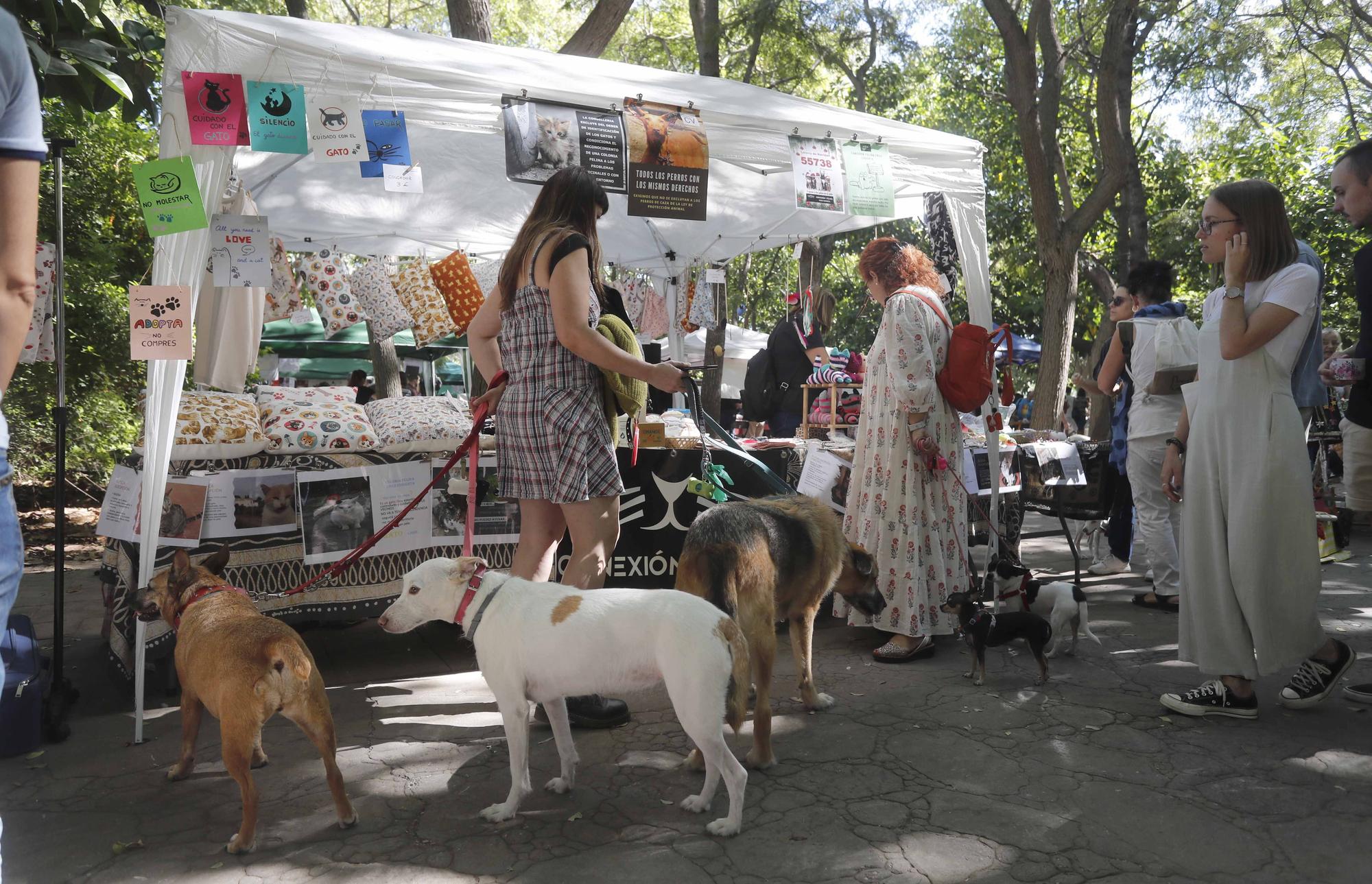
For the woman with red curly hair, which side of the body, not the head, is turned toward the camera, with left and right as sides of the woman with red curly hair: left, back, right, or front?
left

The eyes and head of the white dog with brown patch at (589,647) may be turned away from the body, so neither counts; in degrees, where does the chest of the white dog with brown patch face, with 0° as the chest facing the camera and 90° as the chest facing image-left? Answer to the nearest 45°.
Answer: approximately 90°

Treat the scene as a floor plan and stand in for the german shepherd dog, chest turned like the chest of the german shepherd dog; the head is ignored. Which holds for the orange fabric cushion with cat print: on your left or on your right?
on your left

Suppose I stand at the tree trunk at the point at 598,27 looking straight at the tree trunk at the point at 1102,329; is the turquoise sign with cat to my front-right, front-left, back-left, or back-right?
back-right

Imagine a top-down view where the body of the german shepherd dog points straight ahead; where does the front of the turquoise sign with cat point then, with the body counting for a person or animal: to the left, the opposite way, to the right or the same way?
to the right

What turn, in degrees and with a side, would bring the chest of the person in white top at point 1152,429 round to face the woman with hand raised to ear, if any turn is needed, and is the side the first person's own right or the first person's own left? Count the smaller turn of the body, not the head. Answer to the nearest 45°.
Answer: approximately 135° to the first person's own left

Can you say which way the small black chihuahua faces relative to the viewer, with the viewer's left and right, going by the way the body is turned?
facing to the left of the viewer

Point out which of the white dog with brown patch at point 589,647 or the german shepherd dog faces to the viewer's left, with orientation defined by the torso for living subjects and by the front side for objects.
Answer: the white dog with brown patch

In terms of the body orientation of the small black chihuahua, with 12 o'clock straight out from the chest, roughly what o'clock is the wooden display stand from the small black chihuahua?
The wooden display stand is roughly at 2 o'clock from the small black chihuahua.

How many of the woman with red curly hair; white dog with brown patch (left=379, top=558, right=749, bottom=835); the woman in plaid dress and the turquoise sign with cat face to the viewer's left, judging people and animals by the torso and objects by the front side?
2

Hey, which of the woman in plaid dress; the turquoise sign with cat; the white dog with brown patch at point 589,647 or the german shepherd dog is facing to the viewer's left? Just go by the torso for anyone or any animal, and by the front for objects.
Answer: the white dog with brown patch

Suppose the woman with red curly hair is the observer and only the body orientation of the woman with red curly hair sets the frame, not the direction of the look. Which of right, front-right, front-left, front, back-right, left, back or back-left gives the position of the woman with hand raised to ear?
back-left
